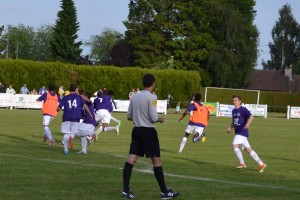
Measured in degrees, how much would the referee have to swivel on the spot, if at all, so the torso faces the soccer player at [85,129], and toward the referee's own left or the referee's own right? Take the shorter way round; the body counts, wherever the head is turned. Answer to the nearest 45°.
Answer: approximately 45° to the referee's own left

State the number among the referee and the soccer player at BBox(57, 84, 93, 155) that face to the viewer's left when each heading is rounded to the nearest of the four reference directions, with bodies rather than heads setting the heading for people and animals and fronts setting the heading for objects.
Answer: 0

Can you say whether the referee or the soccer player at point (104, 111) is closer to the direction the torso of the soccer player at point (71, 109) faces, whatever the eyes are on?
the soccer player

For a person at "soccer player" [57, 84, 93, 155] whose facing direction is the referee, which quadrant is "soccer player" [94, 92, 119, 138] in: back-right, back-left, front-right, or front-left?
back-left

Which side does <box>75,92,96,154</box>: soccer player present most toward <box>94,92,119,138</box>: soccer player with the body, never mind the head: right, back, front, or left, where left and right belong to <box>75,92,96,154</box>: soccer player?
right

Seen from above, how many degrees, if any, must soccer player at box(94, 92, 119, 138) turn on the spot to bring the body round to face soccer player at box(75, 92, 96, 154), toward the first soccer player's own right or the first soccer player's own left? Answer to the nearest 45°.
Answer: approximately 135° to the first soccer player's own left

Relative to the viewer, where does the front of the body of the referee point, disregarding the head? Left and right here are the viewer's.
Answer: facing away from the viewer and to the right of the viewer

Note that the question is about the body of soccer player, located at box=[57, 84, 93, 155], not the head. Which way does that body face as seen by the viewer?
away from the camera

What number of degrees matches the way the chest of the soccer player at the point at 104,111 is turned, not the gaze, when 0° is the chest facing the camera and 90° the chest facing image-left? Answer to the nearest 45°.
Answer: approximately 135°
